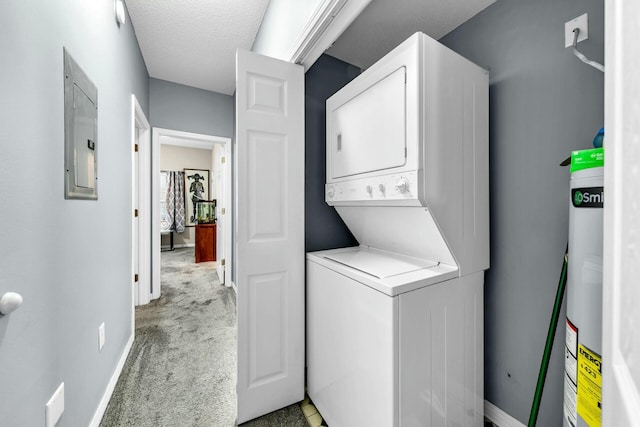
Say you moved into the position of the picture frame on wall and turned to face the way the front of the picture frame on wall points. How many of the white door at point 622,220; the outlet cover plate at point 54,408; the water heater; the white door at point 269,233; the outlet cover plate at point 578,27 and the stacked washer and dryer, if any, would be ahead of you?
6

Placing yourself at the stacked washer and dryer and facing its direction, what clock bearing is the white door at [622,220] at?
The white door is roughly at 10 o'clock from the stacked washer and dryer.

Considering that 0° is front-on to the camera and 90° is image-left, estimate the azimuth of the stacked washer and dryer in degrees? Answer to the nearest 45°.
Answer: approximately 45°

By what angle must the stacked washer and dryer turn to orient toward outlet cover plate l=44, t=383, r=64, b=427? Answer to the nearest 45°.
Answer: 0° — it already faces it

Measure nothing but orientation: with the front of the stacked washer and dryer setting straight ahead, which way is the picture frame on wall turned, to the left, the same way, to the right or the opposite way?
to the left

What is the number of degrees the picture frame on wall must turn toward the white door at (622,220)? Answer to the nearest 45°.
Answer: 0° — it already faces it

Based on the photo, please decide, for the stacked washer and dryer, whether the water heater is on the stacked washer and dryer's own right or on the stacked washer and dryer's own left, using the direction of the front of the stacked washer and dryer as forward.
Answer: on the stacked washer and dryer's own left

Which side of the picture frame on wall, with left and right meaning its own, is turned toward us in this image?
front

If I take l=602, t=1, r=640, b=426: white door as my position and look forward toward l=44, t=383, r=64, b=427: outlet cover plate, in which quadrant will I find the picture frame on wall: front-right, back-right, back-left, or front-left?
front-right

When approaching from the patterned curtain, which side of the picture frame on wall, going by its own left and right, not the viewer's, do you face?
right

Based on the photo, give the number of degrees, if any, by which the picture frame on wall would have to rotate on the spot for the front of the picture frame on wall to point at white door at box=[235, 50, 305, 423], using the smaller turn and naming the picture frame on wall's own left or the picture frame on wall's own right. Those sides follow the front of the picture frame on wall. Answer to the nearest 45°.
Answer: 0° — it already faces it

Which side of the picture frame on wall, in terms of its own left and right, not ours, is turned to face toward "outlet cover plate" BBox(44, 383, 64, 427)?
front

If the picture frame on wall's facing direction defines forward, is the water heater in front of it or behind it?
in front

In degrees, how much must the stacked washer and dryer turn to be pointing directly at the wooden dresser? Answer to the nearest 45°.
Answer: approximately 90° to its right

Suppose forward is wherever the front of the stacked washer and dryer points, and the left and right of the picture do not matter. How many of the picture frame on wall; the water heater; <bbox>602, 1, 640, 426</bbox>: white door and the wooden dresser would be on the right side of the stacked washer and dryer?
2

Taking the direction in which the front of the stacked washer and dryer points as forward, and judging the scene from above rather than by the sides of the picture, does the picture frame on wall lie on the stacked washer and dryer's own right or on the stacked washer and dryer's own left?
on the stacked washer and dryer's own right

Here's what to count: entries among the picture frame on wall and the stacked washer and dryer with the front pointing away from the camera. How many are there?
0
